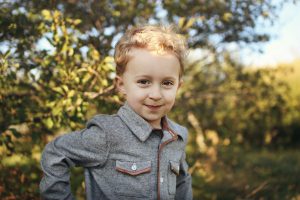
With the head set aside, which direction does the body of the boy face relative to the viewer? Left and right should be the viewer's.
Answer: facing the viewer and to the right of the viewer
